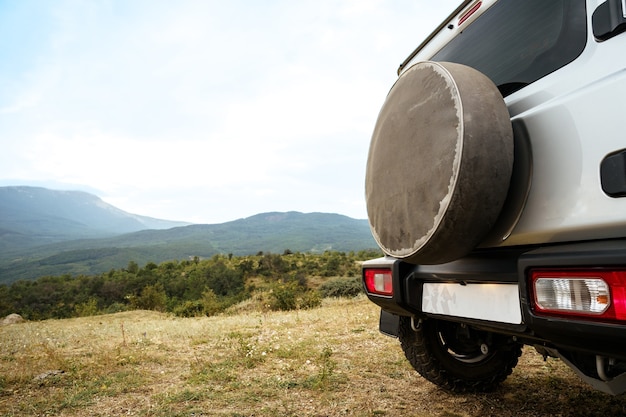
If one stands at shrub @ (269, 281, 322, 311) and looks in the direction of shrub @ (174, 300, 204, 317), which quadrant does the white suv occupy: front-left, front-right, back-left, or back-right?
back-left

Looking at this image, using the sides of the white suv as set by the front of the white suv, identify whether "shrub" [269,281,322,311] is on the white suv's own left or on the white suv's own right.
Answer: on the white suv's own left

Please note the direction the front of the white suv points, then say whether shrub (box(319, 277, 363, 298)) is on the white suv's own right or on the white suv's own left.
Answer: on the white suv's own left

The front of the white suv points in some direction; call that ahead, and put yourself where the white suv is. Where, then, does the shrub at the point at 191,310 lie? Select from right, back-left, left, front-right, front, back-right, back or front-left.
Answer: left

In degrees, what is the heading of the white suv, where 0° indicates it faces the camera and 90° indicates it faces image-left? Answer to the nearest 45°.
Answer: approximately 225°

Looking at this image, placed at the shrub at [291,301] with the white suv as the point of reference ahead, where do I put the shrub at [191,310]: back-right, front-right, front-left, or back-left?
back-right
